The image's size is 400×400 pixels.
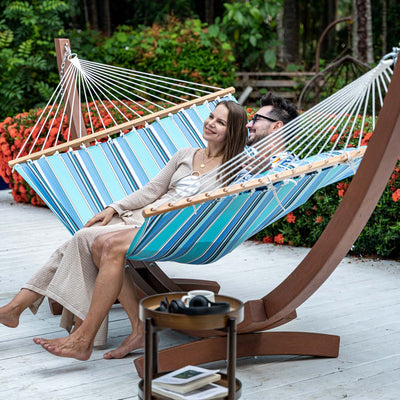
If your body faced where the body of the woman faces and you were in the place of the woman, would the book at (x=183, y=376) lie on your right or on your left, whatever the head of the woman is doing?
on your left

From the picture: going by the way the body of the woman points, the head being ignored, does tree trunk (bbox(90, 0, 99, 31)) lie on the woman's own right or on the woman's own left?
on the woman's own right

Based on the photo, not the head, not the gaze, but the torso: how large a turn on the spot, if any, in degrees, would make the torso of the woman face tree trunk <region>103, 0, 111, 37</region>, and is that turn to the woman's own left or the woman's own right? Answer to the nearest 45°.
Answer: approximately 135° to the woman's own right

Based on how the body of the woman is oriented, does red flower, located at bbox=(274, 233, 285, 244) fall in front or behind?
behind

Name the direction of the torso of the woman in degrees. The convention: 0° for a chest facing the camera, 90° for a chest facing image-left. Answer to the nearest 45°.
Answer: approximately 45°

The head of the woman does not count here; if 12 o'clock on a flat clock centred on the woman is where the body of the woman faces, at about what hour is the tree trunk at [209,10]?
The tree trunk is roughly at 5 o'clock from the woman.

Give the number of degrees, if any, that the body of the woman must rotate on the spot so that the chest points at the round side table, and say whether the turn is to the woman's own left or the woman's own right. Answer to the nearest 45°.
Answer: approximately 45° to the woman's own left

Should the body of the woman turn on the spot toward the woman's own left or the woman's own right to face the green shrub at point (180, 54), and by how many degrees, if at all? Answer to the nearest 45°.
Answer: approximately 135° to the woman's own right

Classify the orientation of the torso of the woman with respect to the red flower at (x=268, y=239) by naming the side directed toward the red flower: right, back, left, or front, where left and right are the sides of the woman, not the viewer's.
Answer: back

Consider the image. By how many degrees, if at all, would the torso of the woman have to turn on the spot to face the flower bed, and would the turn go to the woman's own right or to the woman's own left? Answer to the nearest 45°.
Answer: approximately 180°

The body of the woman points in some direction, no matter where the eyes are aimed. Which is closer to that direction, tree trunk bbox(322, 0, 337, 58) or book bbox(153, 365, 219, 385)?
the book

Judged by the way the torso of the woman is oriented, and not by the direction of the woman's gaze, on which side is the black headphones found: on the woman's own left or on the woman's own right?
on the woman's own left
